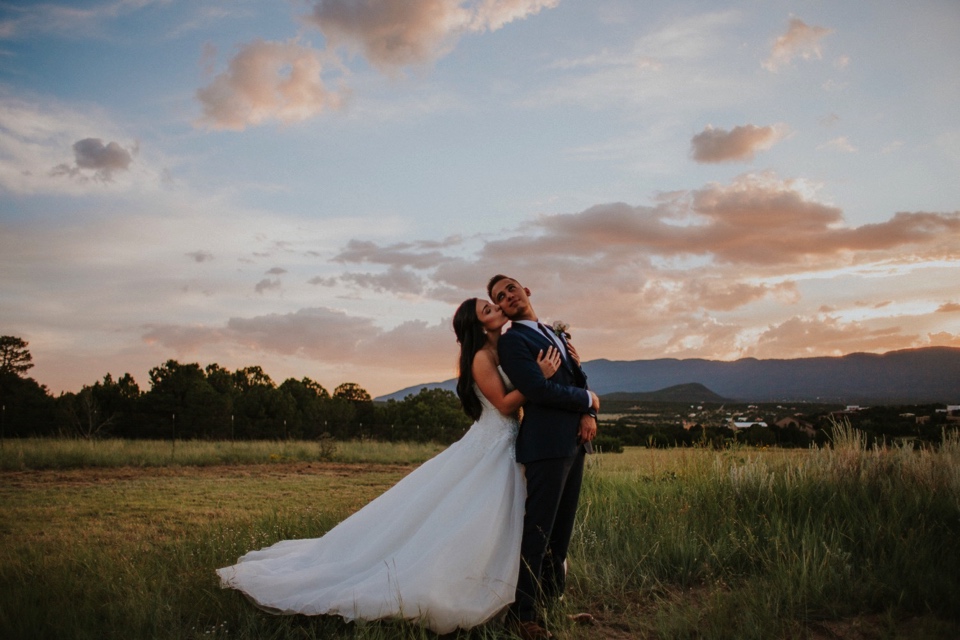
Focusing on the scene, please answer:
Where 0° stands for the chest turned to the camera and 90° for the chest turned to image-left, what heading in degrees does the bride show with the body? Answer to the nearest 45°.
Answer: approximately 270°

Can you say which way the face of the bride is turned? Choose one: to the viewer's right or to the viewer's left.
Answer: to the viewer's right

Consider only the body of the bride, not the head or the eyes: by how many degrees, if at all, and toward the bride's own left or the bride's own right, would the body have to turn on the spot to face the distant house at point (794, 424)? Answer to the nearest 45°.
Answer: approximately 45° to the bride's own left
